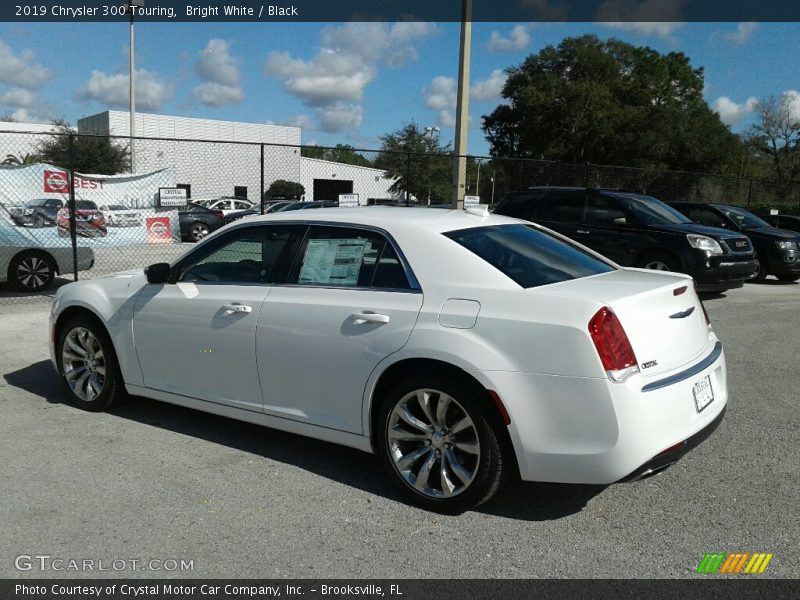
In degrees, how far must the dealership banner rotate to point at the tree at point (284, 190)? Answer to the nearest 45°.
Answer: approximately 180°

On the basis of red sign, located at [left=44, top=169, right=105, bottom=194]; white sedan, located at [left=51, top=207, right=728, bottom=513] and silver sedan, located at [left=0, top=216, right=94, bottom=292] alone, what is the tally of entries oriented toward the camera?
1

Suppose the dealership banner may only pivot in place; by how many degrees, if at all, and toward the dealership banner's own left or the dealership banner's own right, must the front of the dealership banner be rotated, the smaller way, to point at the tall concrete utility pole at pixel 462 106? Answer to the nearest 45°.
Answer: approximately 45° to the dealership banner's own left

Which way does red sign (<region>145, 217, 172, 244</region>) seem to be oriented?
toward the camera

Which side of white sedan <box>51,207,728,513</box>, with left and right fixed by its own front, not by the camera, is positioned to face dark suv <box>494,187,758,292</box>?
right

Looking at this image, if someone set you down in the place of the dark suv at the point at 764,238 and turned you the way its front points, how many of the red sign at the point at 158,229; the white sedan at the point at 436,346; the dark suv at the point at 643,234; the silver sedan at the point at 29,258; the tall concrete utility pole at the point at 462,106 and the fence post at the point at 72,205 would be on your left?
0

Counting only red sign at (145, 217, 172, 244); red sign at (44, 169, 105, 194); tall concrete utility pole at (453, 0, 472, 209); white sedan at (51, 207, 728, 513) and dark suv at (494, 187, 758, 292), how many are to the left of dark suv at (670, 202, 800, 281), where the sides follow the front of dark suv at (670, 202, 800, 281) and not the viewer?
0

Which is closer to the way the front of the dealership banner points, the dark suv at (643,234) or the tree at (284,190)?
the dark suv

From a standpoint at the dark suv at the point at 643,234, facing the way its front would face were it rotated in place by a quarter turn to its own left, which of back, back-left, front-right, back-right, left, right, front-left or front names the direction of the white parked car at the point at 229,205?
left

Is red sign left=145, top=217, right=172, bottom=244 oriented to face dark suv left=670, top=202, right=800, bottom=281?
no

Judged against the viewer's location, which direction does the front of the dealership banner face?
facing the viewer

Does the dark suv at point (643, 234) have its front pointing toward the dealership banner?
no

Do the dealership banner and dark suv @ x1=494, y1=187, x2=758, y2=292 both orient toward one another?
no

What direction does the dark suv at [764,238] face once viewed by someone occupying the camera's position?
facing the viewer and to the right of the viewer

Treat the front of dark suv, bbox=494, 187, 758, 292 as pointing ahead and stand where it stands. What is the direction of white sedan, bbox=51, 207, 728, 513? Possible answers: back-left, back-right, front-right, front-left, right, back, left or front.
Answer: front-right

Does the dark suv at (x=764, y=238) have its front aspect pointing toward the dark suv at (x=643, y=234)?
no
